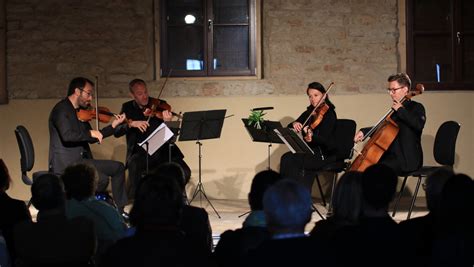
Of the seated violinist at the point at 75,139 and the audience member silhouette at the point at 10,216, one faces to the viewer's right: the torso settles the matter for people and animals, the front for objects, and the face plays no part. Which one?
the seated violinist

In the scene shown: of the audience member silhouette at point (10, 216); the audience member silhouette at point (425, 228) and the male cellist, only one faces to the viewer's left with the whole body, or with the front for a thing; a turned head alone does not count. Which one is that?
the male cellist

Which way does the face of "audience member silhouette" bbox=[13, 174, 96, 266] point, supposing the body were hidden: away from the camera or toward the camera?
away from the camera

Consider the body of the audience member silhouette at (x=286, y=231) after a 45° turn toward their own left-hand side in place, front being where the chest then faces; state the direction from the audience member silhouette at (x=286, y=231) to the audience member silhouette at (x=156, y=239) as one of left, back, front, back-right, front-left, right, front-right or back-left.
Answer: front-left

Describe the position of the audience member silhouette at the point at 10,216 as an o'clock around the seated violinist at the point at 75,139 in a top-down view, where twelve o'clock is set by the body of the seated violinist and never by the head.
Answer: The audience member silhouette is roughly at 3 o'clock from the seated violinist.

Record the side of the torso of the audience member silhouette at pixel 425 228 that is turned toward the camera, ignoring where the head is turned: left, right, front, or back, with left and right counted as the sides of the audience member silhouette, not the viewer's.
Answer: back

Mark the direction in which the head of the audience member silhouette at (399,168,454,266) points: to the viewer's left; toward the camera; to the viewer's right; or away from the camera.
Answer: away from the camera

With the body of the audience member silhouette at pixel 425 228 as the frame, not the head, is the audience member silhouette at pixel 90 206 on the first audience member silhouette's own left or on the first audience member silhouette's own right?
on the first audience member silhouette's own left

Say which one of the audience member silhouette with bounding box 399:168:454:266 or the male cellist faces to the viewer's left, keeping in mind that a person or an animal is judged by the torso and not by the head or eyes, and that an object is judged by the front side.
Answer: the male cellist

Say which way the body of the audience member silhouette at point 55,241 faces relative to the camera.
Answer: away from the camera

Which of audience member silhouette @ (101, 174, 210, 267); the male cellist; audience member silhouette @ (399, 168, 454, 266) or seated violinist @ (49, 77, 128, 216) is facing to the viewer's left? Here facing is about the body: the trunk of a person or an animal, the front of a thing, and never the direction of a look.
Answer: the male cellist

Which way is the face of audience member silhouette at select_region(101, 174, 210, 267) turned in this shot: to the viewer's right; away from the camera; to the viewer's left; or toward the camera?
away from the camera

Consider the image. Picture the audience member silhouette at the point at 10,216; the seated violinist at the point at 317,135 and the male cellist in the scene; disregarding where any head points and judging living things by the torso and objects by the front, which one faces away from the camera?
the audience member silhouette

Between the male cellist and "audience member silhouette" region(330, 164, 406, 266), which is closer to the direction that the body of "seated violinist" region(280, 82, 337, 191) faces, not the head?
the audience member silhouette

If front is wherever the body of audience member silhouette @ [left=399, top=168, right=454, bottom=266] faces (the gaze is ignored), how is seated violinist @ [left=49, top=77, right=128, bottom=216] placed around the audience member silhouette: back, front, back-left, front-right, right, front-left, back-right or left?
front-left

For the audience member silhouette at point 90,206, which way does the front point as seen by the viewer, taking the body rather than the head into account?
away from the camera

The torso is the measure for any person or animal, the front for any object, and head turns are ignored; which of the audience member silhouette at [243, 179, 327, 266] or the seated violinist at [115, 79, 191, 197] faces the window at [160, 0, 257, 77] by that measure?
the audience member silhouette

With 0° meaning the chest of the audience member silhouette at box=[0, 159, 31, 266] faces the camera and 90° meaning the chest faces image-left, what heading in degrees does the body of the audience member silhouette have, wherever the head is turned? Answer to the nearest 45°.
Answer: approximately 180°

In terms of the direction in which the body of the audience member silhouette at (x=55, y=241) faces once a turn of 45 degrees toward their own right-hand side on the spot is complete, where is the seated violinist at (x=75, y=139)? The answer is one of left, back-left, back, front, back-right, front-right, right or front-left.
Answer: front-left

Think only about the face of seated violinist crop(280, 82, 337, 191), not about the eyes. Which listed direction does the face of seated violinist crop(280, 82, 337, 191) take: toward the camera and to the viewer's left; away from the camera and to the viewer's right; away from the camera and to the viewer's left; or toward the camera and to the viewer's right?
toward the camera and to the viewer's left
